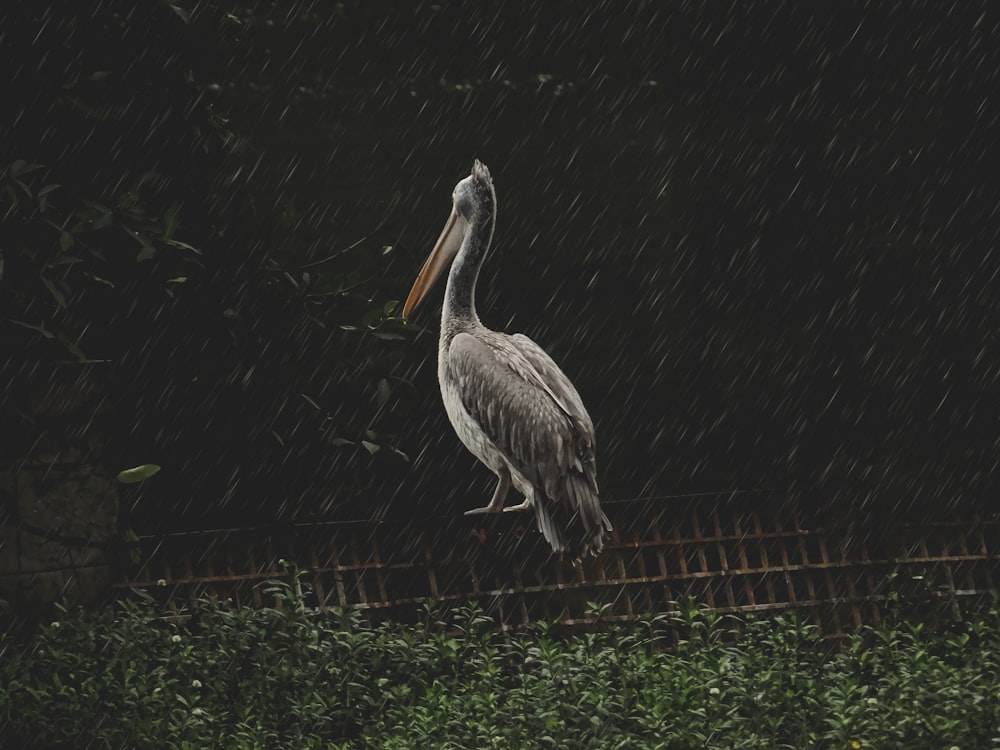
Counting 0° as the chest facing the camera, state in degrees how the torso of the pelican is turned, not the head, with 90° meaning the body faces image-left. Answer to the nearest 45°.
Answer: approximately 135°
